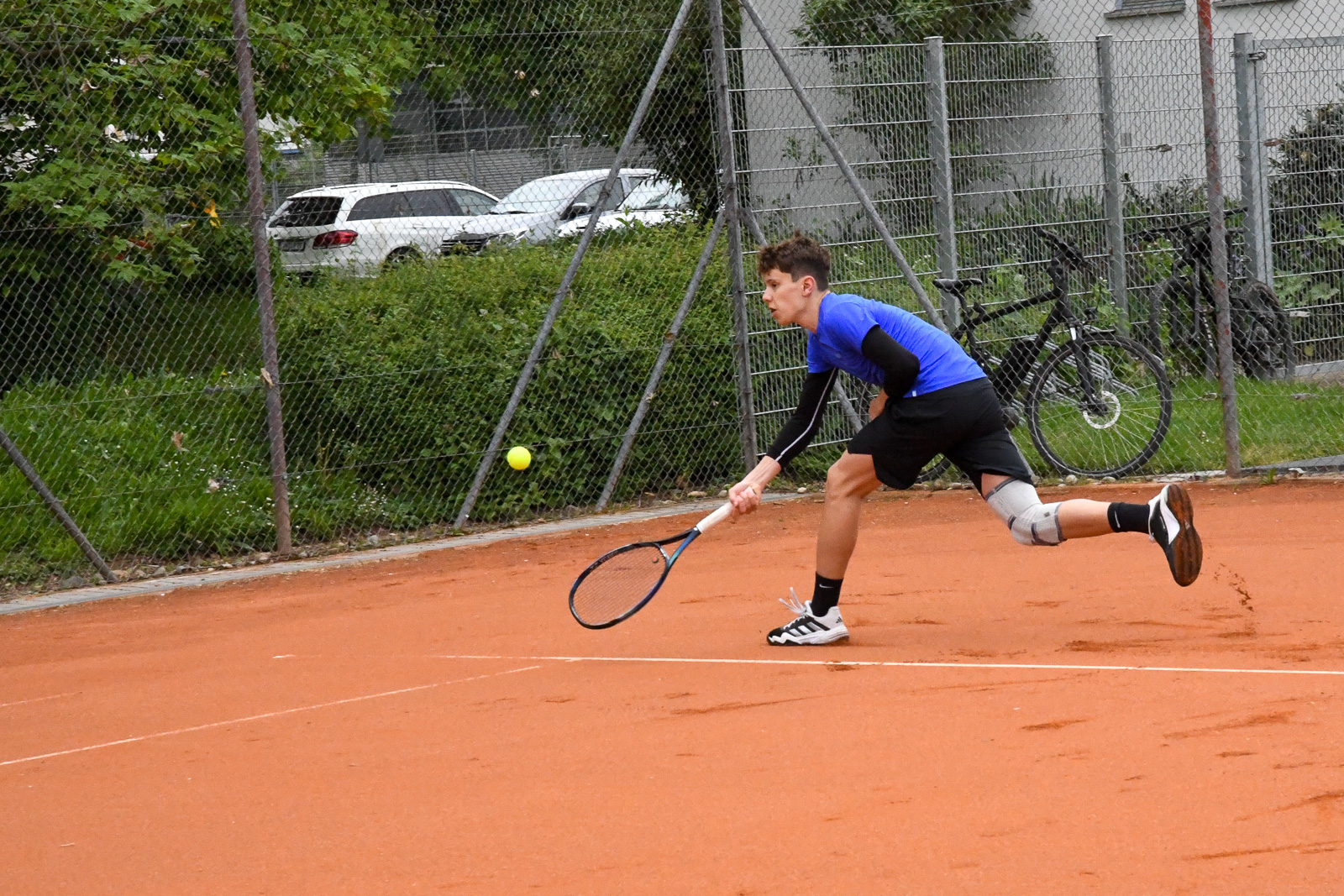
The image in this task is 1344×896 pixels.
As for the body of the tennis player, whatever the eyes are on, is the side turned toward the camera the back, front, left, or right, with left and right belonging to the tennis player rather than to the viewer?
left

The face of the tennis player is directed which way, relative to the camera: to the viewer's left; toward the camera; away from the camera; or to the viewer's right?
to the viewer's left

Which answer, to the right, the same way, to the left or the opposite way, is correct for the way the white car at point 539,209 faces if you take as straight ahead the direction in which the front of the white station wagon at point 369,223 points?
the opposite way

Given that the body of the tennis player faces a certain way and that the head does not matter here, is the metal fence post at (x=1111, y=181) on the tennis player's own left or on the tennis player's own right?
on the tennis player's own right

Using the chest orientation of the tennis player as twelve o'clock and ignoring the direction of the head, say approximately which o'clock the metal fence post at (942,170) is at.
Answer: The metal fence post is roughly at 3 o'clock from the tennis player.

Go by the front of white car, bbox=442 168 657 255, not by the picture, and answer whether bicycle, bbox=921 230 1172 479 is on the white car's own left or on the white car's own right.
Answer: on the white car's own left

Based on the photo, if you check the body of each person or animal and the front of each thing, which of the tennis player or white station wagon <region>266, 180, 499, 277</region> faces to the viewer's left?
the tennis player

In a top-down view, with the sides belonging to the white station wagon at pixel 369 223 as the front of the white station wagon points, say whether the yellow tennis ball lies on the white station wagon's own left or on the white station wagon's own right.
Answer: on the white station wagon's own right

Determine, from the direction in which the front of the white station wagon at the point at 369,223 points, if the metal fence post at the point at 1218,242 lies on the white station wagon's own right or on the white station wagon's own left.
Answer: on the white station wagon's own right

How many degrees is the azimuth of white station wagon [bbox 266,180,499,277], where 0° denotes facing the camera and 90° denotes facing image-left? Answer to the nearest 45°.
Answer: approximately 225°

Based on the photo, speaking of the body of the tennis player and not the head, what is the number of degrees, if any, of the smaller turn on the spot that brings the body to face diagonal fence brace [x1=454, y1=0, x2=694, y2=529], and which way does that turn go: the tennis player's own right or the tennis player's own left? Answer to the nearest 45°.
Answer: approximately 45° to the tennis player's own right

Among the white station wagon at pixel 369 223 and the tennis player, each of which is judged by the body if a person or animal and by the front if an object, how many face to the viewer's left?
1

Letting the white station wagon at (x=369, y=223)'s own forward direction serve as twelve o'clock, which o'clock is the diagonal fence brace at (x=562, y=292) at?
The diagonal fence brace is roughly at 3 o'clock from the white station wagon.

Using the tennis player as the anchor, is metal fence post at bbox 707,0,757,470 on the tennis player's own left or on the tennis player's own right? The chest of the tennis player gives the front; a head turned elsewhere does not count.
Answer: on the tennis player's own right
